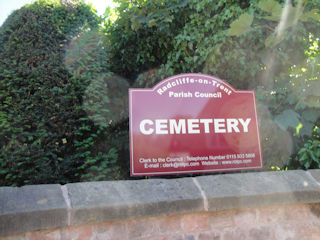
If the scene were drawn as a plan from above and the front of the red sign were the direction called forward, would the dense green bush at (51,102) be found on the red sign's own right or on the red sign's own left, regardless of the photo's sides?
on the red sign's own right

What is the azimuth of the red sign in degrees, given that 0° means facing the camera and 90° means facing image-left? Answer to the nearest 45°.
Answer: approximately 0°
